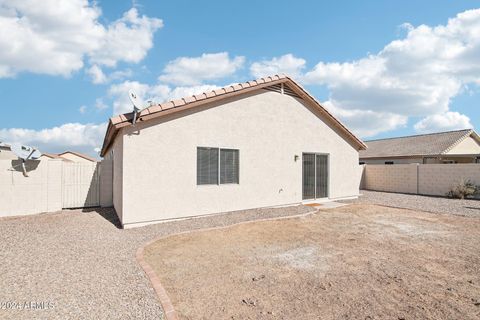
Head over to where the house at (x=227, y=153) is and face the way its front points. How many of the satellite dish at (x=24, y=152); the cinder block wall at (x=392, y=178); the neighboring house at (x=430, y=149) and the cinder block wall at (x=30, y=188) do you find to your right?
2
